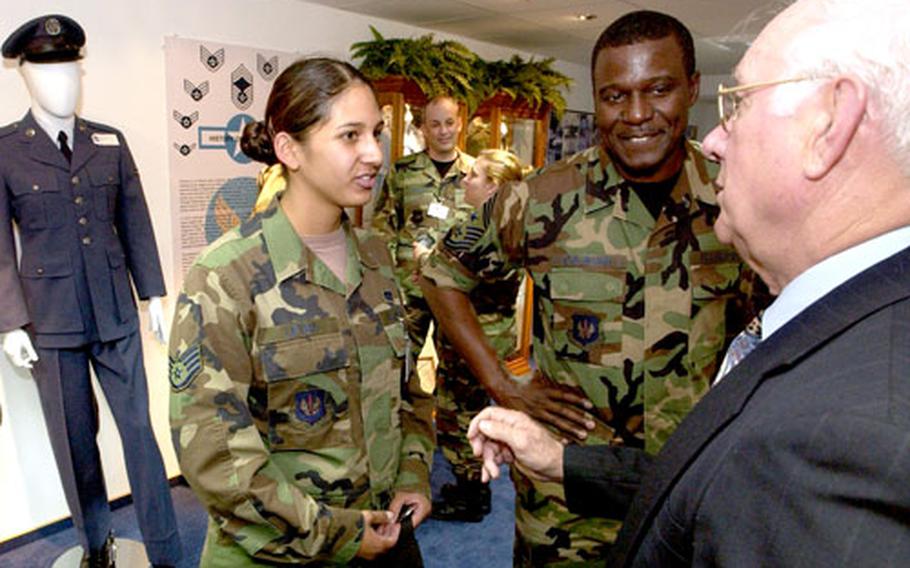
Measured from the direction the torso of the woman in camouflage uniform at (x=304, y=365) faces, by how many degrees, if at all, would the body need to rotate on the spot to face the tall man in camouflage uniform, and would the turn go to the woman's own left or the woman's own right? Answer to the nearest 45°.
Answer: approximately 45° to the woman's own left

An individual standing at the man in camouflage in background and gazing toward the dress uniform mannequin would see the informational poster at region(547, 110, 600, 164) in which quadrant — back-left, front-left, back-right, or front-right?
back-right

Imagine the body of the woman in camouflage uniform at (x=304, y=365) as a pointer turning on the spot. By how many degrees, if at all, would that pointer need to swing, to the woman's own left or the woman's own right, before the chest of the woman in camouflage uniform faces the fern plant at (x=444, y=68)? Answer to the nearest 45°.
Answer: approximately 135° to the woman's own left

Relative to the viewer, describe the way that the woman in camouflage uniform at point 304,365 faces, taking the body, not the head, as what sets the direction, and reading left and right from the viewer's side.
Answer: facing the viewer and to the right of the viewer

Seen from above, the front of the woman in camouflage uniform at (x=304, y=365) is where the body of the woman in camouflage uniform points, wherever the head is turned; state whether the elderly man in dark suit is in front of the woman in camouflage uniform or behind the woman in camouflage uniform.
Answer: in front

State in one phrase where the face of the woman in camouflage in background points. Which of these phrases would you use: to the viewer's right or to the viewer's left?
to the viewer's left
